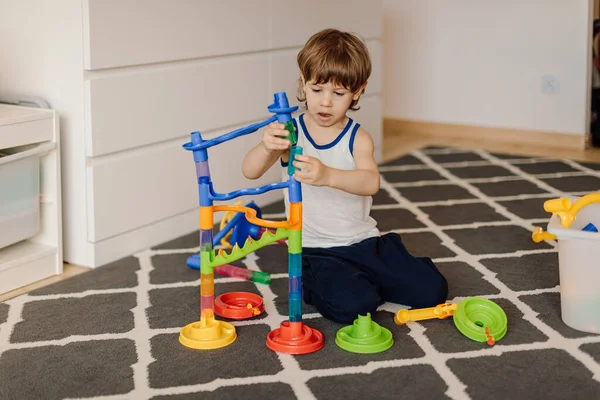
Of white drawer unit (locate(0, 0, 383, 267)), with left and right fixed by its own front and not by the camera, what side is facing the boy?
front

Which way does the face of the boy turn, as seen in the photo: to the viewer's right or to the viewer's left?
to the viewer's left

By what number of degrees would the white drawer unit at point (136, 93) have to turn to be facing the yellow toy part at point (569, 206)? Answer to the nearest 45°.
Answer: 0° — it already faces it

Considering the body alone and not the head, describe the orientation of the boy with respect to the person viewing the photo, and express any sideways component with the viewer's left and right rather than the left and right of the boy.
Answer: facing the viewer and to the left of the viewer

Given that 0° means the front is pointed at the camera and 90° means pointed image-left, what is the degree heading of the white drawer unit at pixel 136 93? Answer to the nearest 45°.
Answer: approximately 315°

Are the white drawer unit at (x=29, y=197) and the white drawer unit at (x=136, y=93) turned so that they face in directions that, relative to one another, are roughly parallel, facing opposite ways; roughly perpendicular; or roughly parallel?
roughly parallel

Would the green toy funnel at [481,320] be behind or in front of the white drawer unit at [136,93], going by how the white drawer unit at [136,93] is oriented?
in front

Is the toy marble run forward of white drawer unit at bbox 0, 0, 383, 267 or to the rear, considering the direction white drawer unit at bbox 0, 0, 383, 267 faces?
forward

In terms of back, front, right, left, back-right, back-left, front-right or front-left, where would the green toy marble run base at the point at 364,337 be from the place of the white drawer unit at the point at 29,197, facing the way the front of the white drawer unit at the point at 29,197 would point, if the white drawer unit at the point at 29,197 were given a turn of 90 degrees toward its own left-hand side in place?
right

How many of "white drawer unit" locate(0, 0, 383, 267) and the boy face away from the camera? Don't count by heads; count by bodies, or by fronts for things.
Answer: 0
